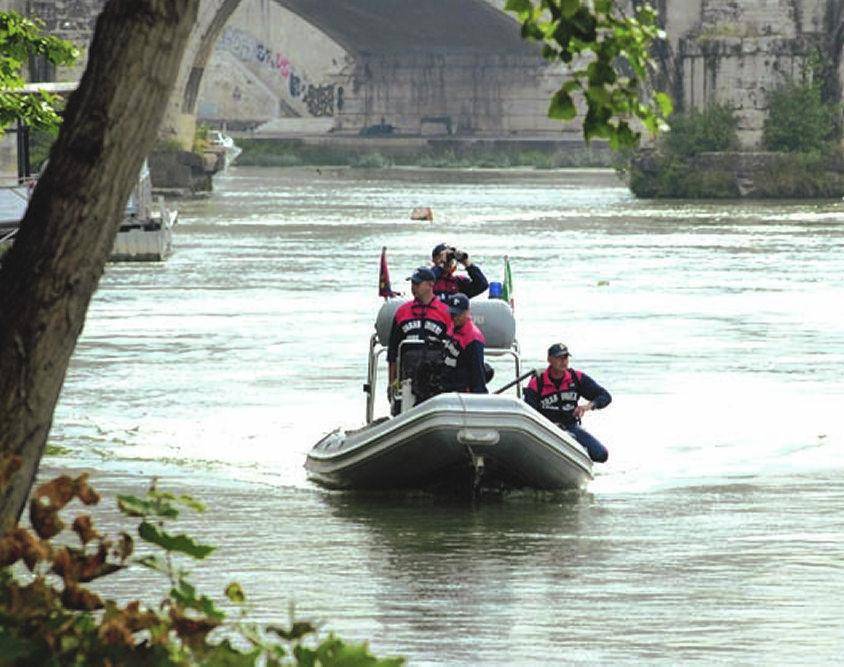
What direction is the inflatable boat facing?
toward the camera

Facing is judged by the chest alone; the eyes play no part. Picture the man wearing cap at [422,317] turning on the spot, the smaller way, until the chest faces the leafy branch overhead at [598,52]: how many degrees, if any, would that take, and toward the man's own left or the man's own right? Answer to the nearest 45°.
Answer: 0° — they already face it

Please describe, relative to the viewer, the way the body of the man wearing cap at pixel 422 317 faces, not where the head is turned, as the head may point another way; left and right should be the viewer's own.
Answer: facing the viewer

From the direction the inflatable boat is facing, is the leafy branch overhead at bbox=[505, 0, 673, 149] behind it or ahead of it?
ahead

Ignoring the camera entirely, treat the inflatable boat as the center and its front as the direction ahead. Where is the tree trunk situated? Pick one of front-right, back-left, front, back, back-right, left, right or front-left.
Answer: front
